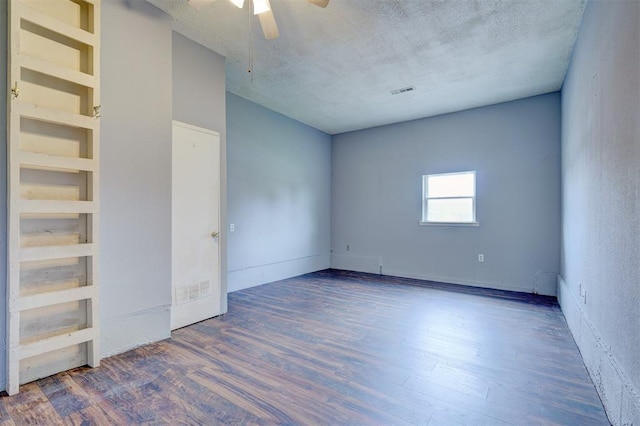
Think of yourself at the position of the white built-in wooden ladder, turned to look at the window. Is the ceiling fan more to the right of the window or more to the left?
right

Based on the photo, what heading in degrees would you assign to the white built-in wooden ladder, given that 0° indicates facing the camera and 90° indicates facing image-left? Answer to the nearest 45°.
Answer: approximately 315°

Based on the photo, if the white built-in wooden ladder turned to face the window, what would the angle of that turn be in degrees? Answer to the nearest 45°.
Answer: approximately 45° to its left

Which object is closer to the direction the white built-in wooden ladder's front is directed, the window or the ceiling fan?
the ceiling fan

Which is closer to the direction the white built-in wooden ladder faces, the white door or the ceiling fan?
the ceiling fan
